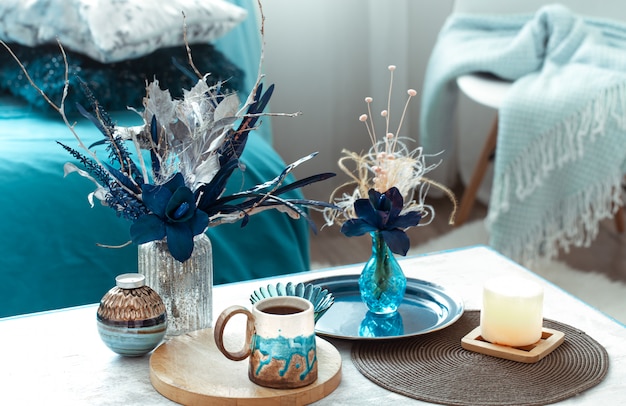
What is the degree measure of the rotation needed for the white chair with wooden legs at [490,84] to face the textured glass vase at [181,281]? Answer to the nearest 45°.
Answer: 0° — it already faces it

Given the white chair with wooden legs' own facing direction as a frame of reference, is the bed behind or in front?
in front

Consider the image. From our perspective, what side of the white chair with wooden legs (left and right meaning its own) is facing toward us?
front

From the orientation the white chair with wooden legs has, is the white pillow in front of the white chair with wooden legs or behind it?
in front

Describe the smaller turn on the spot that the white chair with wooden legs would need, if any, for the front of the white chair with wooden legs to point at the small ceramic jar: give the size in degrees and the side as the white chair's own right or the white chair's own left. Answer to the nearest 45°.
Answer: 0° — it already faces it

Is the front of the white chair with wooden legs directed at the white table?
yes

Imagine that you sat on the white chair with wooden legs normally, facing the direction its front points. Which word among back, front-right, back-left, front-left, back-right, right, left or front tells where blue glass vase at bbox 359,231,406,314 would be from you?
front

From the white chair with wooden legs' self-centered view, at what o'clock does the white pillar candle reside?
The white pillar candle is roughly at 12 o'clock from the white chair with wooden legs.

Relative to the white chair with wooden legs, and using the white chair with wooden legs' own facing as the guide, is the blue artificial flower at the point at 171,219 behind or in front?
in front

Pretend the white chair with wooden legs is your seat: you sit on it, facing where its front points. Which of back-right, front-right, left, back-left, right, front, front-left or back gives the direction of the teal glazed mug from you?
front

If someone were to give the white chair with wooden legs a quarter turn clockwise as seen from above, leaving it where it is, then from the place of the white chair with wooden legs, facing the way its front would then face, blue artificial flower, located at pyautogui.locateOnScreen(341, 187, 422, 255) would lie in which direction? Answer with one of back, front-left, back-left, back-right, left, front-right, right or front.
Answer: left
